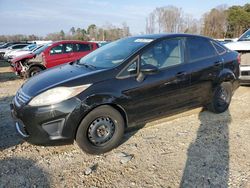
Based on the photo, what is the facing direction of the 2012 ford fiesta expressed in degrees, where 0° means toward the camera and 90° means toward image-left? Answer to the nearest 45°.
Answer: approximately 45°

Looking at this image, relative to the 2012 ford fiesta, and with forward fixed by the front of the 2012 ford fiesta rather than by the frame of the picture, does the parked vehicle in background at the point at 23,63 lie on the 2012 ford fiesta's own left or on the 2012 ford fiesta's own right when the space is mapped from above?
on the 2012 ford fiesta's own right

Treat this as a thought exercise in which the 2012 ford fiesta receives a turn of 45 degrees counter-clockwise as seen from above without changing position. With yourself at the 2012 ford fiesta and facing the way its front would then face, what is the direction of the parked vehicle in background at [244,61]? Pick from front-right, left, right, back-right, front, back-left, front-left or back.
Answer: back-left

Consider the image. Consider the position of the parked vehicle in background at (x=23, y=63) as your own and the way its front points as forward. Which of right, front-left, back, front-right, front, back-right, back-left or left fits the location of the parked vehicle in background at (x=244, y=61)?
back-left

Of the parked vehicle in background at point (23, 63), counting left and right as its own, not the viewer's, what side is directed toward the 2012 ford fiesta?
left
